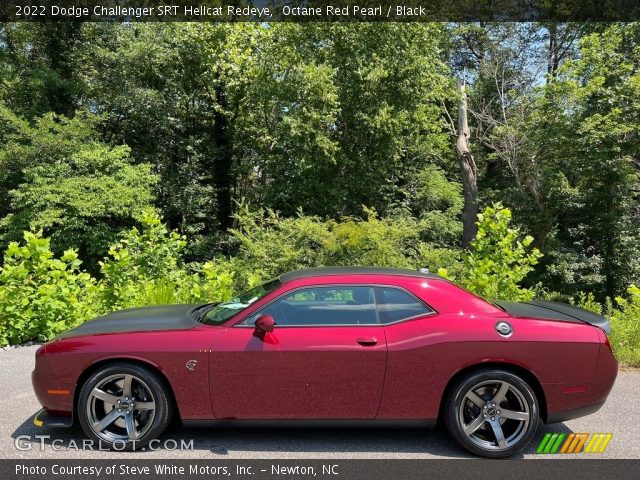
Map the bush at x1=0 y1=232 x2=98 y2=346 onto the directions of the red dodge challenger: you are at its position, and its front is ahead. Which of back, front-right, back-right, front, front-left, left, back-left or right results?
front-right

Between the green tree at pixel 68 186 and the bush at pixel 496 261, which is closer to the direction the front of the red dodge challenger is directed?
the green tree

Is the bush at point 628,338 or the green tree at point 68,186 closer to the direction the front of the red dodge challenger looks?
the green tree

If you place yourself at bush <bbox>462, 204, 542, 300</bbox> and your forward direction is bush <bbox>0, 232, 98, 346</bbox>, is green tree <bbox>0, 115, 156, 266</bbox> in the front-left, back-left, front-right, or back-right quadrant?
front-right

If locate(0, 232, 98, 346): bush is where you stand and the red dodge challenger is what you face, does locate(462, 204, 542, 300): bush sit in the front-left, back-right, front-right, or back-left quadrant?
front-left

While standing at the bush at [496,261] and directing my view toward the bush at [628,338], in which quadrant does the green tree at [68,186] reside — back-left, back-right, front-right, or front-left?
back-left

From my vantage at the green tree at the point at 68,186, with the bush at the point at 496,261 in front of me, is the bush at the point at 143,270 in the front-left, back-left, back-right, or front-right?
front-right

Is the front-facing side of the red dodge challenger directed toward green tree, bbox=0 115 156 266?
no

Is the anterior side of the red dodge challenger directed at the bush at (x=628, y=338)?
no

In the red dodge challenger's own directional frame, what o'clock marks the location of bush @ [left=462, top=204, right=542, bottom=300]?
The bush is roughly at 4 o'clock from the red dodge challenger.

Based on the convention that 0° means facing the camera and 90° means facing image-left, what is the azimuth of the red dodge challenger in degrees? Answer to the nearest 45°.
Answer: approximately 90°
